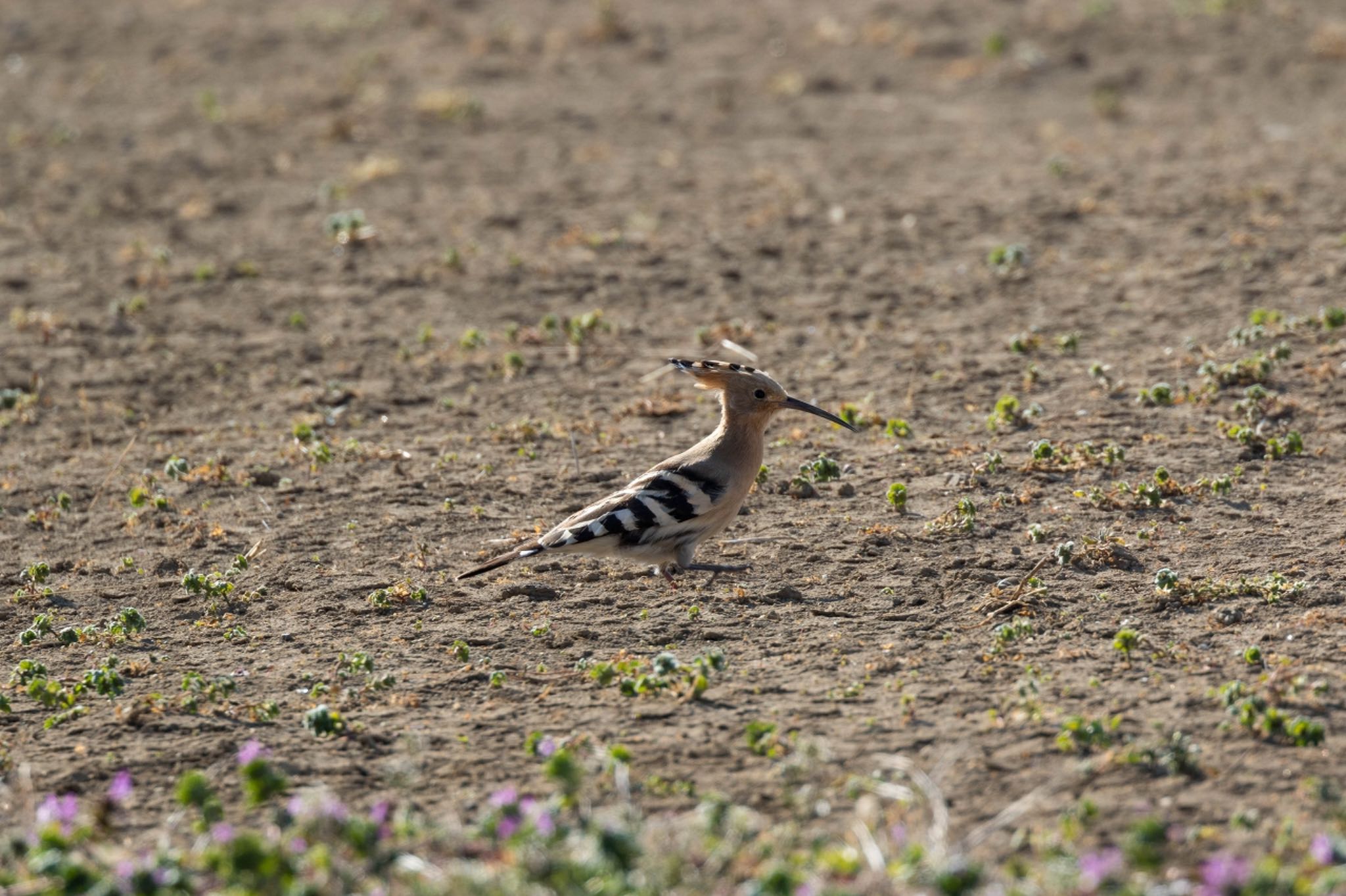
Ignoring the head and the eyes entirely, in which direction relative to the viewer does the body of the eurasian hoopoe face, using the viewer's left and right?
facing to the right of the viewer

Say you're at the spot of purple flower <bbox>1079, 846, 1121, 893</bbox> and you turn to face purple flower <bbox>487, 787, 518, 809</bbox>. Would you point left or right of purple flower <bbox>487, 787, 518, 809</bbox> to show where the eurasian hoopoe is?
right

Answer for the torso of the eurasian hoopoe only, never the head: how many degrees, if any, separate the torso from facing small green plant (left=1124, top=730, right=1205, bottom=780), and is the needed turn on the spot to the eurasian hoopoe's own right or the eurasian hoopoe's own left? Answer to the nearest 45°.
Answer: approximately 45° to the eurasian hoopoe's own right

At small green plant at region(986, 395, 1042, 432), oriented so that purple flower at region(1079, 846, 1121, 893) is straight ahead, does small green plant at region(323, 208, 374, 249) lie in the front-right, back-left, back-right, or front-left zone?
back-right

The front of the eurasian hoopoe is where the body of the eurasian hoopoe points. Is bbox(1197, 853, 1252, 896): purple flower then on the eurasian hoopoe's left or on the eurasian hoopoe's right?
on the eurasian hoopoe's right

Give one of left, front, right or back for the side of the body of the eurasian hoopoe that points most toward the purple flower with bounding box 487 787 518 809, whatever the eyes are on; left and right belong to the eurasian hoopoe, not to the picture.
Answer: right

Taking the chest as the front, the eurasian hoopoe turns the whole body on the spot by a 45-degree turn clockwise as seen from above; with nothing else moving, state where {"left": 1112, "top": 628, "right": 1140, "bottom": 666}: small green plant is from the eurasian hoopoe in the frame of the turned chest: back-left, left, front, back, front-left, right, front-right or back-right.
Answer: front

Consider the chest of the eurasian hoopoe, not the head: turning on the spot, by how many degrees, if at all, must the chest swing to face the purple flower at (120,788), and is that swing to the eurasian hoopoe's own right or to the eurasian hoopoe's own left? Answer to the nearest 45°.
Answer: approximately 135° to the eurasian hoopoe's own right

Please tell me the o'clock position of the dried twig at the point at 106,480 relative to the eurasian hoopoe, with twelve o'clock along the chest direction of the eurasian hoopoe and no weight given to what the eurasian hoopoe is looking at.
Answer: The dried twig is roughly at 7 o'clock from the eurasian hoopoe.

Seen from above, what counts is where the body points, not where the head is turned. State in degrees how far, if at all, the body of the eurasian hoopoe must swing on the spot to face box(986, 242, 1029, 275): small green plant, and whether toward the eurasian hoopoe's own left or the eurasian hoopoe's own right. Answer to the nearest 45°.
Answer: approximately 45° to the eurasian hoopoe's own left

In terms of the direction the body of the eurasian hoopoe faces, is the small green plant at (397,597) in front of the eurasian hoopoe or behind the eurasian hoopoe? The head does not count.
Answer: behind

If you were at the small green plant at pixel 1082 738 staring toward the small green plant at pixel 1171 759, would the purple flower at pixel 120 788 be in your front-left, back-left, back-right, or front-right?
back-right

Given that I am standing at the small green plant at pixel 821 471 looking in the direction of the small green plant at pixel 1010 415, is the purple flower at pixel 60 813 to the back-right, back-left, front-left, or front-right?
back-right
